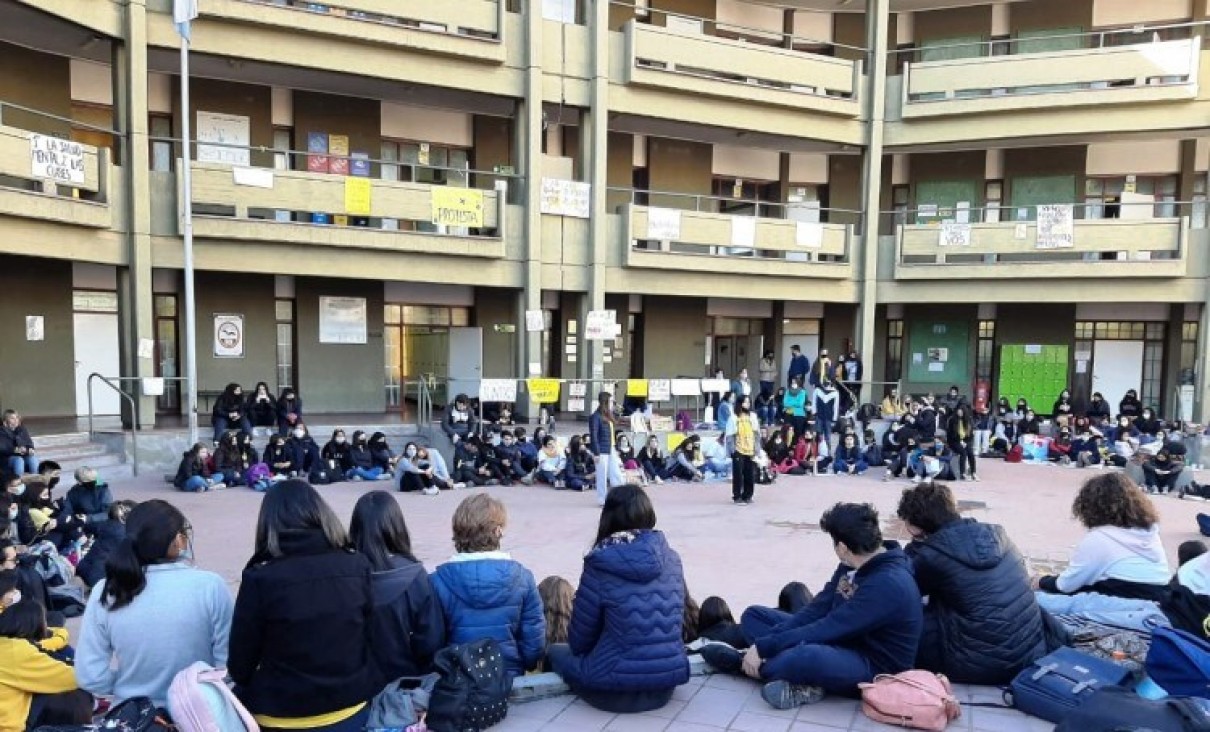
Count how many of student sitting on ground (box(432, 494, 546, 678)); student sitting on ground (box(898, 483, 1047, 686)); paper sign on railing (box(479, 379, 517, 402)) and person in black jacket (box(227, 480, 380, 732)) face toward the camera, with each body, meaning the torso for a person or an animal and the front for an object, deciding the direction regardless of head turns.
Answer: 1

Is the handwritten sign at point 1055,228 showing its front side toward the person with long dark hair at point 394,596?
yes

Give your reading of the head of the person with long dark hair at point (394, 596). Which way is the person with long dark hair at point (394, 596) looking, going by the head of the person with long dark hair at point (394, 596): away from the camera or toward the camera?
away from the camera

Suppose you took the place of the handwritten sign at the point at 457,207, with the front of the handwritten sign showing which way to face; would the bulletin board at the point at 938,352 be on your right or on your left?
on your left

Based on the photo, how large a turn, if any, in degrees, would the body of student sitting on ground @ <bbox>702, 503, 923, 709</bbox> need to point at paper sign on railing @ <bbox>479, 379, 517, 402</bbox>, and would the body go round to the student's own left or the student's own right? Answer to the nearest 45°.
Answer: approximately 45° to the student's own right

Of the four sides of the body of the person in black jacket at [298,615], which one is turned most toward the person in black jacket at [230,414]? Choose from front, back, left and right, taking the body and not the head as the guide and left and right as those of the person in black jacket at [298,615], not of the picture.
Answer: front

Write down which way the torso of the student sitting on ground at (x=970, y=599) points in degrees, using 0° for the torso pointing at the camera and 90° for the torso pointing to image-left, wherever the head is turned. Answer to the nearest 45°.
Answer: approximately 135°

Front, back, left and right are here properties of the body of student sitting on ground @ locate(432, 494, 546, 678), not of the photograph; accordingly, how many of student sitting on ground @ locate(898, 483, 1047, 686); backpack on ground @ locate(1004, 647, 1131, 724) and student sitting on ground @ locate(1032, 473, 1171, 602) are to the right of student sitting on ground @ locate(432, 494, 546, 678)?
3

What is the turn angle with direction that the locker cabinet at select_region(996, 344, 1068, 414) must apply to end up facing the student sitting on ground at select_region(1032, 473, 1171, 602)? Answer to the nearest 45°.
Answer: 0° — it already faces them

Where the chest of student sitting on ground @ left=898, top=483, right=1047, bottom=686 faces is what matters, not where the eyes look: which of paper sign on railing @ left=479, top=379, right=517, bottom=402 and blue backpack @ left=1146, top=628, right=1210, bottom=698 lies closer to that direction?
the paper sign on railing

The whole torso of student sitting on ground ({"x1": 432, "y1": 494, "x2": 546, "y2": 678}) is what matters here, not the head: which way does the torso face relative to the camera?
away from the camera

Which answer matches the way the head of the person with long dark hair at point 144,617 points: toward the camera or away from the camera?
away from the camera
